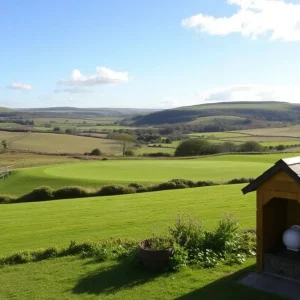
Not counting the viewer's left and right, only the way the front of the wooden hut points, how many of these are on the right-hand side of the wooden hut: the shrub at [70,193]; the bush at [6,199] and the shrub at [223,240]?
3

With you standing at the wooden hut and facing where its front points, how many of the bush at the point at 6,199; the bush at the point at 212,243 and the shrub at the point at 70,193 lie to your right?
3

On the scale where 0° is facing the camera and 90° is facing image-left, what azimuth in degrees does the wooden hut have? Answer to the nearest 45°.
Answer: approximately 45°

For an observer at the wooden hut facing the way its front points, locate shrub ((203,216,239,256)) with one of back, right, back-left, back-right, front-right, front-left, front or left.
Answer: right

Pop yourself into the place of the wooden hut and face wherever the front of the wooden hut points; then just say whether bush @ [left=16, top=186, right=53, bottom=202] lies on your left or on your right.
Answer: on your right

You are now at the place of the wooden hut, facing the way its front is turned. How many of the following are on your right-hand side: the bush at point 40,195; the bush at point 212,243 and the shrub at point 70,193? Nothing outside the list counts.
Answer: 3

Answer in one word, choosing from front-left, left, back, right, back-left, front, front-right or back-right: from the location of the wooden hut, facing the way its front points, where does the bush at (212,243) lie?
right

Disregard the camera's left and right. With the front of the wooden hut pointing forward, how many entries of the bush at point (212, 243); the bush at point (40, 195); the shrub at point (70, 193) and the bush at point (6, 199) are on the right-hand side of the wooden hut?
4

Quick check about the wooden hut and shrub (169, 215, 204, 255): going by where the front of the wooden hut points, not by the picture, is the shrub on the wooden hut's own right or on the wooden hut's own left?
on the wooden hut's own right

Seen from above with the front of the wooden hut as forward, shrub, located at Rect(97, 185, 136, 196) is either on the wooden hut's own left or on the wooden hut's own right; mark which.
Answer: on the wooden hut's own right
